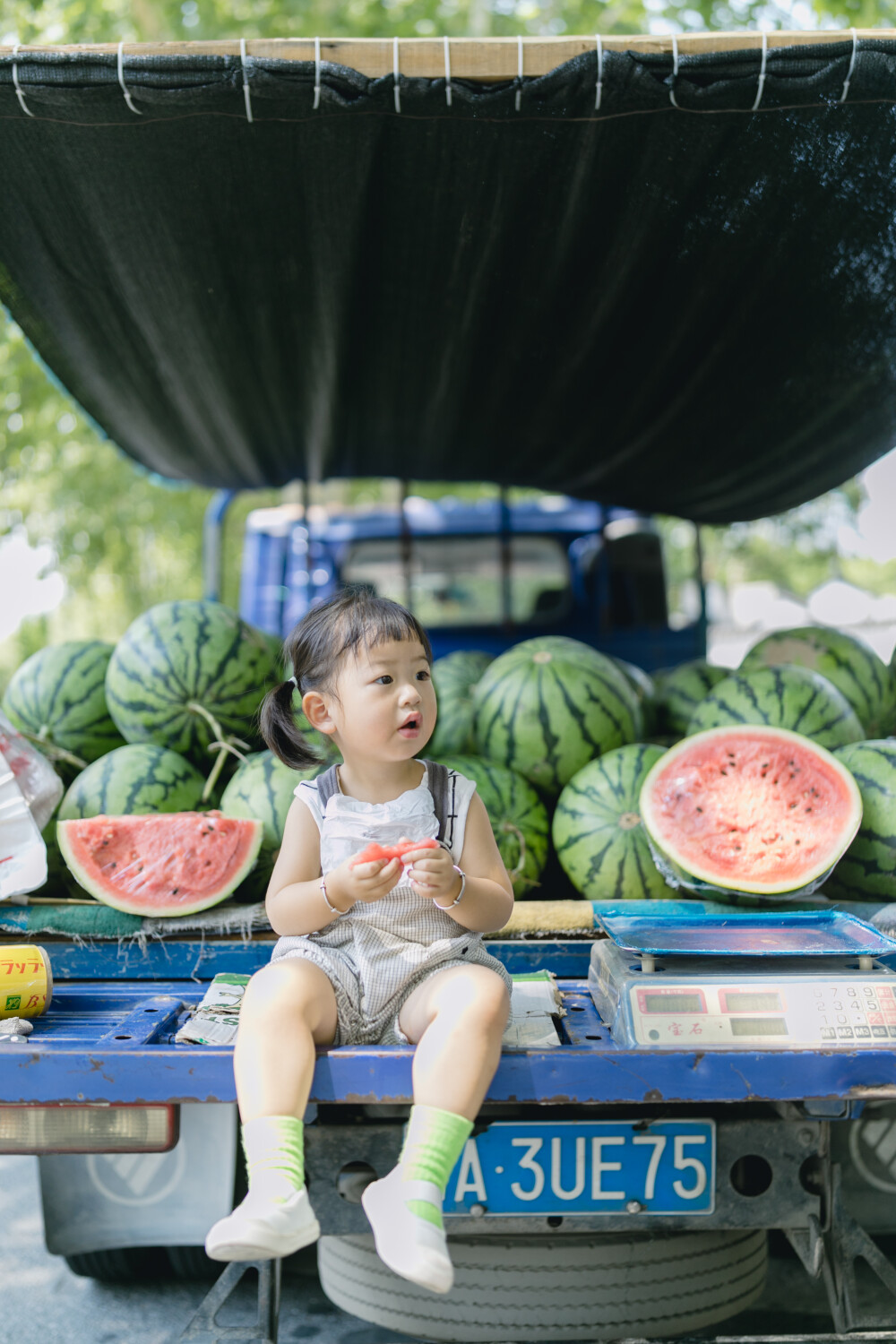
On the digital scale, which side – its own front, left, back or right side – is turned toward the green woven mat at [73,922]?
right

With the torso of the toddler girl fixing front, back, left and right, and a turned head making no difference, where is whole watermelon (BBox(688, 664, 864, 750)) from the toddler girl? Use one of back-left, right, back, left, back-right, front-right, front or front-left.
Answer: back-left

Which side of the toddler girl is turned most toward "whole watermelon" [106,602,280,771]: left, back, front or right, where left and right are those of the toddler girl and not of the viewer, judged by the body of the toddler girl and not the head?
back

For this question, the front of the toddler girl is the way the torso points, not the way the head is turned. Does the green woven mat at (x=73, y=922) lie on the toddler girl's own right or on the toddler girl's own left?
on the toddler girl's own right

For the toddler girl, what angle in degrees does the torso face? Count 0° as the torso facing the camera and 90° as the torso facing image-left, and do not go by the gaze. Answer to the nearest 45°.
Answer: approximately 0°

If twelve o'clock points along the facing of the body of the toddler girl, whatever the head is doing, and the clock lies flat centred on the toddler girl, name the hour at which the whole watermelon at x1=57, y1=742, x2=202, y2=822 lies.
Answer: The whole watermelon is roughly at 5 o'clock from the toddler girl.

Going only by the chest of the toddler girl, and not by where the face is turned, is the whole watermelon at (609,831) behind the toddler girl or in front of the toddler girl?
behind

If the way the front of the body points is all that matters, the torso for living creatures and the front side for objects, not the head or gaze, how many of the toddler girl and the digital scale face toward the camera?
2
